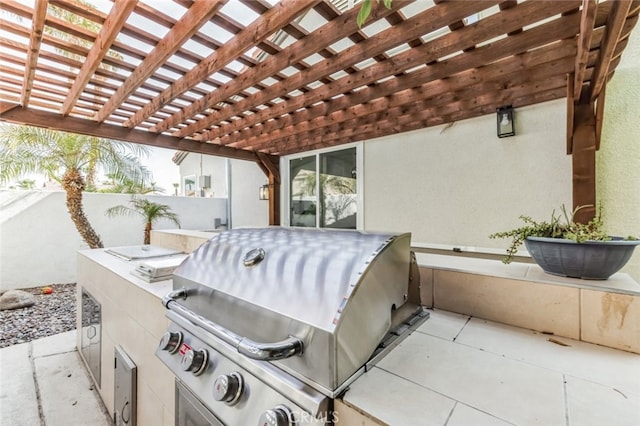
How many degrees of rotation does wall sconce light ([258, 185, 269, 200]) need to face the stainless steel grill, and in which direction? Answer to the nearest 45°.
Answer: approximately 45° to its left

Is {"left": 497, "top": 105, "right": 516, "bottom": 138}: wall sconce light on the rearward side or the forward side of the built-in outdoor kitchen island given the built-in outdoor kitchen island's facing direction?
on the rearward side

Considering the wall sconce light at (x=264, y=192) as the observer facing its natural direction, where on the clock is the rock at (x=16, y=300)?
The rock is roughly at 1 o'clock from the wall sconce light.

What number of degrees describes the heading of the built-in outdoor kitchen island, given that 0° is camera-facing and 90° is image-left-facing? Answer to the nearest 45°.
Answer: approximately 45°

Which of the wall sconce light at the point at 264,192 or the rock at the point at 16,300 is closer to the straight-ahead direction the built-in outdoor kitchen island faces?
the rock

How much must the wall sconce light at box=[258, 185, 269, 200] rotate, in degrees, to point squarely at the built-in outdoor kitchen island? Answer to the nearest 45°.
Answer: approximately 45° to its left
